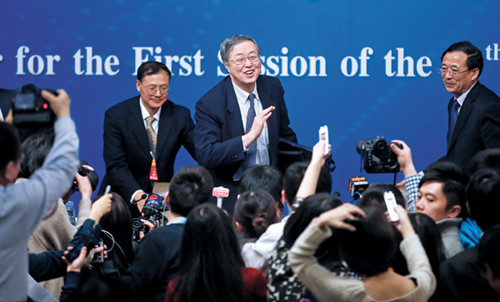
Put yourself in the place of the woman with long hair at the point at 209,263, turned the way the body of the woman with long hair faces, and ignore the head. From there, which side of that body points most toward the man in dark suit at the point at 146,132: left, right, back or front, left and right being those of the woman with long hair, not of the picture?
front

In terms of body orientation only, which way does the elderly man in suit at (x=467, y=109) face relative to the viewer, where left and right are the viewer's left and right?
facing the viewer and to the left of the viewer

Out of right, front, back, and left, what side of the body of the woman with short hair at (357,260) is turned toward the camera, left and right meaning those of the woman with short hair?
back

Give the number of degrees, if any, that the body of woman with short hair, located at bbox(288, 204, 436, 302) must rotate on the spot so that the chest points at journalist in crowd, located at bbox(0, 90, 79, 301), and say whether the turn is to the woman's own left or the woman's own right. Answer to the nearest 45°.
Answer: approximately 90° to the woman's own left

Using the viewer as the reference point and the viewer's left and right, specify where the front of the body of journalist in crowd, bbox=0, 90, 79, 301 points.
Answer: facing away from the viewer and to the right of the viewer

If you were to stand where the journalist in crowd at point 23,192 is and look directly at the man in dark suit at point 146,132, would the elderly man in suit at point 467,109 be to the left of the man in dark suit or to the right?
right

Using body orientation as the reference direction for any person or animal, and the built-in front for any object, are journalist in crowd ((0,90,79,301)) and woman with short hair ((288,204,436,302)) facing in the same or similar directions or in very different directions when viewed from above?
same or similar directions

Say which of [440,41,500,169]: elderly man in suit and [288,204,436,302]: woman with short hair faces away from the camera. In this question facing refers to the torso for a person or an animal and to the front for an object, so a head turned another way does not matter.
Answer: the woman with short hair

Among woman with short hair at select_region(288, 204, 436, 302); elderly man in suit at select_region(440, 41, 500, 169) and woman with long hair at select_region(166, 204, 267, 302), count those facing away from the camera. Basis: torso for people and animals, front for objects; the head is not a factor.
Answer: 2

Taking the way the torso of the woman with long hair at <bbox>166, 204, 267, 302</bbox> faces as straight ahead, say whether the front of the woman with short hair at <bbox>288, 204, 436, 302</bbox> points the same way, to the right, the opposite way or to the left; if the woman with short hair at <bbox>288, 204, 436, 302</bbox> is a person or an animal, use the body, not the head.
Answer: the same way

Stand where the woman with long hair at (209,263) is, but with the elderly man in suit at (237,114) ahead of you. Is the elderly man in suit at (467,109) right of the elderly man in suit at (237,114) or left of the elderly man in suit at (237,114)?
right

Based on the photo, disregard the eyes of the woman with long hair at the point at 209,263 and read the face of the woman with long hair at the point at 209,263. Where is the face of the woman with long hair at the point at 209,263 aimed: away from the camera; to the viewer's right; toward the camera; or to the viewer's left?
away from the camera

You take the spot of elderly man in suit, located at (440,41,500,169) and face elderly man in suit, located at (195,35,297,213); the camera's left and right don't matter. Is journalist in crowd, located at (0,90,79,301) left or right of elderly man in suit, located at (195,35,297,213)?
left

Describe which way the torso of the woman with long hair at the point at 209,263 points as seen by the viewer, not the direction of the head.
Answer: away from the camera

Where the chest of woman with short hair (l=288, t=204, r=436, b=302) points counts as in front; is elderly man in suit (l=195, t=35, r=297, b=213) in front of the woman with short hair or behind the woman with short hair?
in front

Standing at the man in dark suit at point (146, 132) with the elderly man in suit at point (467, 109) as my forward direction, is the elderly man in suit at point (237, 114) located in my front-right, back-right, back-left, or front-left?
front-right
